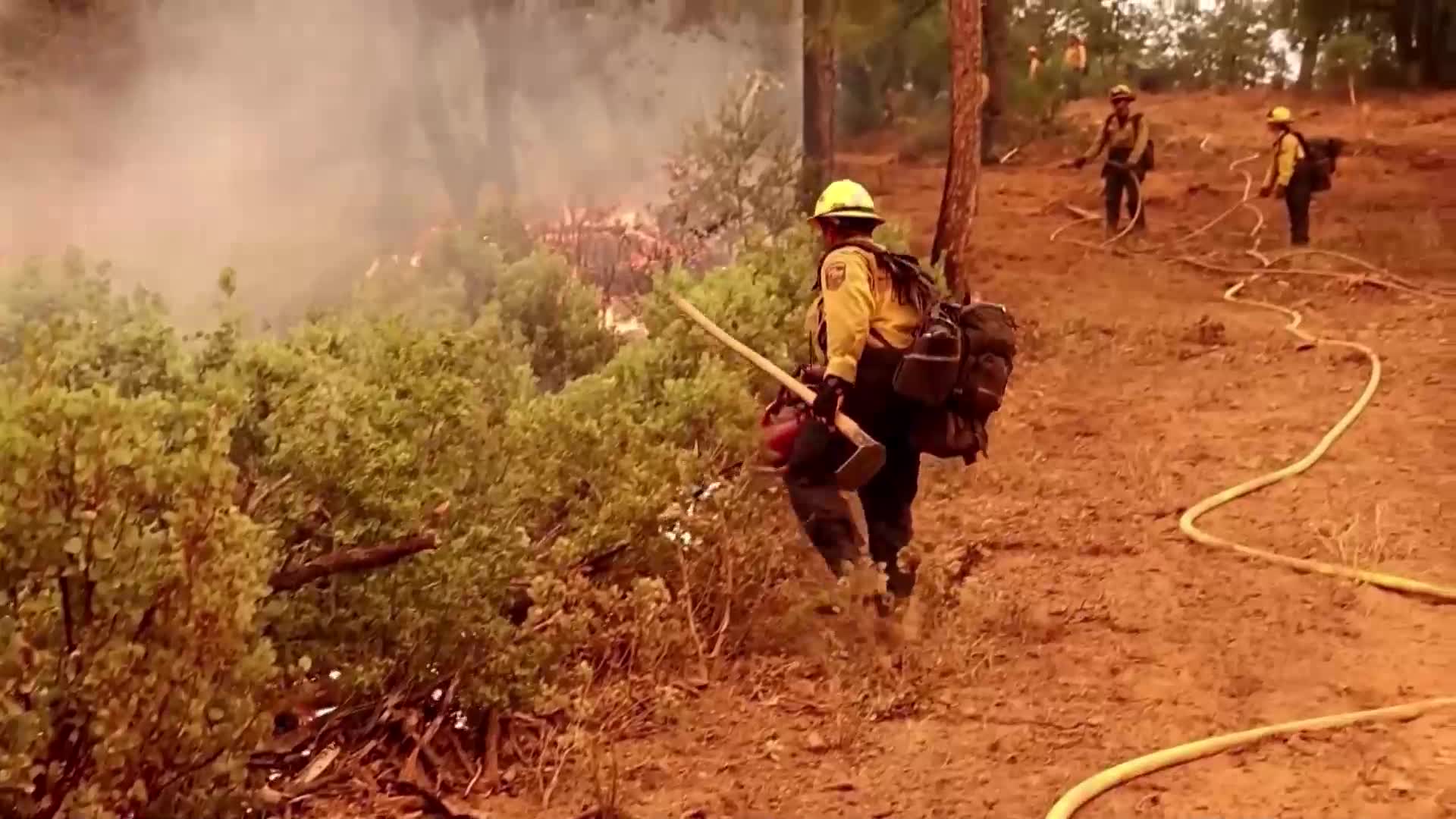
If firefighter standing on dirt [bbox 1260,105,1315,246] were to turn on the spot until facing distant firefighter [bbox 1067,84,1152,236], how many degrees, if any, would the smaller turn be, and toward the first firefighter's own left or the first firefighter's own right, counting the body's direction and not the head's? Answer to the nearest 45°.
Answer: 0° — they already face them

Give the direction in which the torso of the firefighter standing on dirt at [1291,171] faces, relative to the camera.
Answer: to the viewer's left

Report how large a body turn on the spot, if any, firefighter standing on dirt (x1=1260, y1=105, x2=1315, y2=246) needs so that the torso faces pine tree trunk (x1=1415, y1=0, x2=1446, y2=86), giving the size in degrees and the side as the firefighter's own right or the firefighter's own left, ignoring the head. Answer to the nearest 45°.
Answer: approximately 90° to the firefighter's own right

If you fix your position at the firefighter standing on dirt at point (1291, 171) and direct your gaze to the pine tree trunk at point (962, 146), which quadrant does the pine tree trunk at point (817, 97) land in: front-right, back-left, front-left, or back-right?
front-right

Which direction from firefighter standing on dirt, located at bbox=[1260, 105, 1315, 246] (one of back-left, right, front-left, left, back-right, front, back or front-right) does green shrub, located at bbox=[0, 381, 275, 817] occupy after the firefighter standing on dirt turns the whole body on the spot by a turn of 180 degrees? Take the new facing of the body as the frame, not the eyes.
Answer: right

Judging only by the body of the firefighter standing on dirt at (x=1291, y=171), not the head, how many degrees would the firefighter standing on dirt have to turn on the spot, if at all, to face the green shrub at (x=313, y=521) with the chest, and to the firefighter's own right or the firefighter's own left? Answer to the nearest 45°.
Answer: approximately 90° to the firefighter's own left

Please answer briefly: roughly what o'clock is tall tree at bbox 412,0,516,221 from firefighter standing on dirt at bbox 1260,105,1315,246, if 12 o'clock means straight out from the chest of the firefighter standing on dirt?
The tall tree is roughly at 12 o'clock from the firefighter standing on dirt.

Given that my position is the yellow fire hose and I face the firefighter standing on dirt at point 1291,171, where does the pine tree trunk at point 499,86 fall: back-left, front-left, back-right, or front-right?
front-left

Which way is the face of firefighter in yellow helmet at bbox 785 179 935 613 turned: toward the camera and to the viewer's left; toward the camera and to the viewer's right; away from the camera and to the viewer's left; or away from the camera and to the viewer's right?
away from the camera and to the viewer's left

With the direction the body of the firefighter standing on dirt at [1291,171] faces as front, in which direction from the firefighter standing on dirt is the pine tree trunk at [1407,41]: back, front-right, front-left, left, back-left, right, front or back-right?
right

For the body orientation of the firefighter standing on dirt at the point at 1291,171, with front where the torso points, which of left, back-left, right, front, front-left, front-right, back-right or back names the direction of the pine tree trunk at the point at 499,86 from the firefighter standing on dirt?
front

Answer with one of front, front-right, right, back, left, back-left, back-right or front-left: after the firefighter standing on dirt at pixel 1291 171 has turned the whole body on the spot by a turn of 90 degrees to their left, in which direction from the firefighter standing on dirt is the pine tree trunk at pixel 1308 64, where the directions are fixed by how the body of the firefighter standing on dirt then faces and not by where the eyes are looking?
back

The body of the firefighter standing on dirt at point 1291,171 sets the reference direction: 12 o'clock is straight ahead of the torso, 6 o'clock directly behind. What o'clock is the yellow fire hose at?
The yellow fire hose is roughly at 9 o'clock from the firefighter standing on dirt.

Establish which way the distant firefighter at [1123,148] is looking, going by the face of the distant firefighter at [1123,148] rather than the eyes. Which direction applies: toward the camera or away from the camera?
toward the camera

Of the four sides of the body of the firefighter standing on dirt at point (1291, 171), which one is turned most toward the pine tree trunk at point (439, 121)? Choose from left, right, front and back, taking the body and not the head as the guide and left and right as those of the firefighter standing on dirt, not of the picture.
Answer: front

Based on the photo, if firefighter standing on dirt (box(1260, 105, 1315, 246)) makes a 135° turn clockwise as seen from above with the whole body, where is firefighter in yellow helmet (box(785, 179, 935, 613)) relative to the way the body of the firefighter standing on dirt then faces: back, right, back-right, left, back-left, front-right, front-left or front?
back-right
